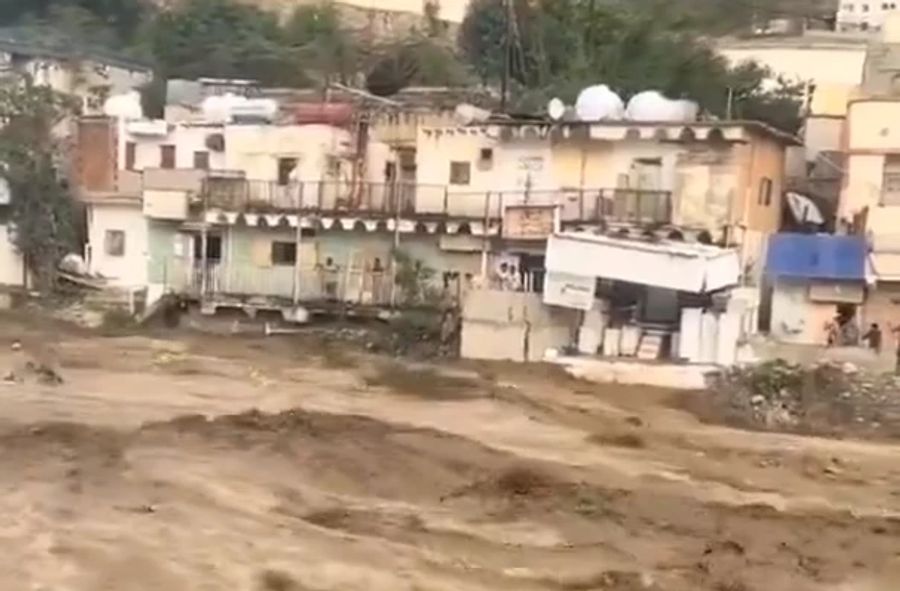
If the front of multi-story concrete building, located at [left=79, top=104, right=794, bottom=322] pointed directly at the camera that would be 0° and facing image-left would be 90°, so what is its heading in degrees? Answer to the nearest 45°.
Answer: approximately 0°

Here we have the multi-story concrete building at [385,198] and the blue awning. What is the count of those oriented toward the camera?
2

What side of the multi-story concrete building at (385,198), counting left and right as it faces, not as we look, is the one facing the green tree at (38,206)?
right

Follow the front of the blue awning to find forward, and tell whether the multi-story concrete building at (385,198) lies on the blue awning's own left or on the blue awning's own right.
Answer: on the blue awning's own right

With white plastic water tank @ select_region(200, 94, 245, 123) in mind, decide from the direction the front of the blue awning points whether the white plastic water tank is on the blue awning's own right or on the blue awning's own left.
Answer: on the blue awning's own right

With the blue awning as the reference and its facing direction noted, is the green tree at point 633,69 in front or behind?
behind
